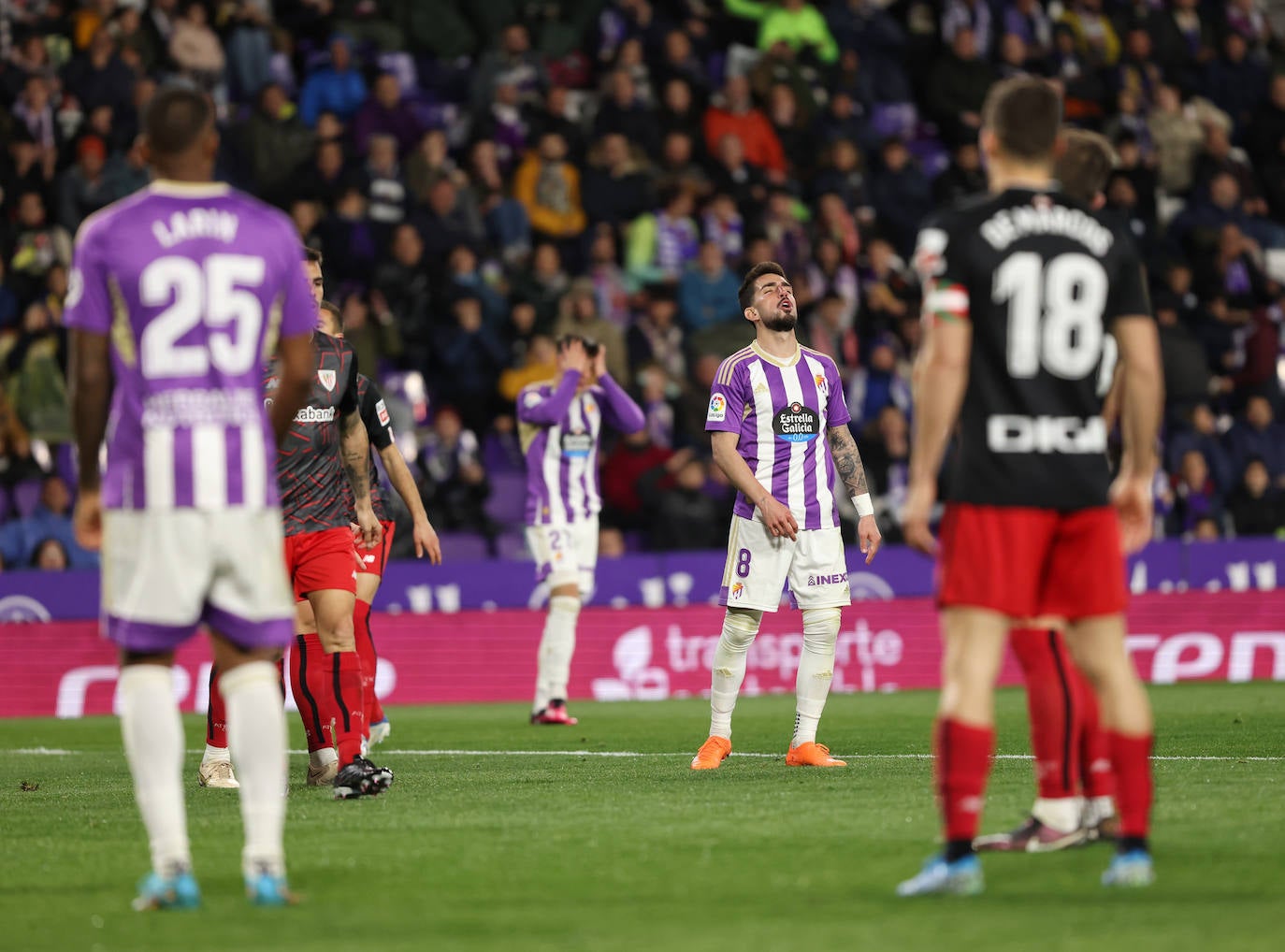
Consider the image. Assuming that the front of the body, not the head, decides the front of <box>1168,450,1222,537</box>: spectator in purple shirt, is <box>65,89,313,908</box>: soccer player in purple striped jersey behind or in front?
in front

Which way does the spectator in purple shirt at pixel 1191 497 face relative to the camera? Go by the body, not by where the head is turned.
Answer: toward the camera

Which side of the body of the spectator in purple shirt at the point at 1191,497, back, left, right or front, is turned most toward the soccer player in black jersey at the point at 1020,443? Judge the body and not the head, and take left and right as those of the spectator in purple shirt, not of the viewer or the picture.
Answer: front

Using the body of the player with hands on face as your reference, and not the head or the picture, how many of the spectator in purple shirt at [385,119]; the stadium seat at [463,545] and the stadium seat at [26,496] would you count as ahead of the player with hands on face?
0

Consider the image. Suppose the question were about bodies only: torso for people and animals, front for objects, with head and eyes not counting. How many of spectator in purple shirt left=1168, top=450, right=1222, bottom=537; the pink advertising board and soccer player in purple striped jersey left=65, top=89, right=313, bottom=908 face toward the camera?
2

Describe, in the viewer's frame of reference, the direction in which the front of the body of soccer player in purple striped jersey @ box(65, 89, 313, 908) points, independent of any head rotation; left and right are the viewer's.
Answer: facing away from the viewer

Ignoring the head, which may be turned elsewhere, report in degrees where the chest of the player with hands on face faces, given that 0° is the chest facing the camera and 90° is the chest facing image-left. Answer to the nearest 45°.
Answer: approximately 315°

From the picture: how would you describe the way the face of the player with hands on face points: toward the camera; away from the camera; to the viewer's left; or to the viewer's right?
toward the camera

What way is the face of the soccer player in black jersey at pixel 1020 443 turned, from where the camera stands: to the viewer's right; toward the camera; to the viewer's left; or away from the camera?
away from the camera

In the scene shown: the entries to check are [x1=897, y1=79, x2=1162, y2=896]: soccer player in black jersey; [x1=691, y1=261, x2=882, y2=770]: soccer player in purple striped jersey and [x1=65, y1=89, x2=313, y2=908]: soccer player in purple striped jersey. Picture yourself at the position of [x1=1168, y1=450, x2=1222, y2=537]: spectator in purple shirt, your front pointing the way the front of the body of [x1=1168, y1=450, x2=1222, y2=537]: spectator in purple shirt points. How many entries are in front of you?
3

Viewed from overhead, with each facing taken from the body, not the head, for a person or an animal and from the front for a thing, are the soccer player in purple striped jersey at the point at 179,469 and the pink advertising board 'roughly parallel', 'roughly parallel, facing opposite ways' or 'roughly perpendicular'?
roughly parallel, facing opposite ways

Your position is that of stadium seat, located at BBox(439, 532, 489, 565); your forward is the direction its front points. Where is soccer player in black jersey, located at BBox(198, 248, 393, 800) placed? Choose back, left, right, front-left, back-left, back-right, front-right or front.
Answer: front

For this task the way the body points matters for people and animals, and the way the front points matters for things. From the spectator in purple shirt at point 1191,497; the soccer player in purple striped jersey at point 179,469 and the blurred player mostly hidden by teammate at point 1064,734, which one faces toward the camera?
the spectator in purple shirt

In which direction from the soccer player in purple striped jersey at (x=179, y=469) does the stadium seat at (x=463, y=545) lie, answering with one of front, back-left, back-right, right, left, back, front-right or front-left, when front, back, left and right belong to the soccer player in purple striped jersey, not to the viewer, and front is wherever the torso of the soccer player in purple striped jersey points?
front

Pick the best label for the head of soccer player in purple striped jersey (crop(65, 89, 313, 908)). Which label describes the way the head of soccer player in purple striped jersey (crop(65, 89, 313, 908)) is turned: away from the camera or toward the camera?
away from the camera

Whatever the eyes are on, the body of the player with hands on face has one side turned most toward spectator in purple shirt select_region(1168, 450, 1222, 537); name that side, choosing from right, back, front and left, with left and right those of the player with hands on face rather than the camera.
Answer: left

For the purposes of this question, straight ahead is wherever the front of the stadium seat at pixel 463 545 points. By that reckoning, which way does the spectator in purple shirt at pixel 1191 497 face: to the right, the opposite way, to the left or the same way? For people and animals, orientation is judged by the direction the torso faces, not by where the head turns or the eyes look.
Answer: the same way

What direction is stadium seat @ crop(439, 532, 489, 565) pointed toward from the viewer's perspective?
toward the camera

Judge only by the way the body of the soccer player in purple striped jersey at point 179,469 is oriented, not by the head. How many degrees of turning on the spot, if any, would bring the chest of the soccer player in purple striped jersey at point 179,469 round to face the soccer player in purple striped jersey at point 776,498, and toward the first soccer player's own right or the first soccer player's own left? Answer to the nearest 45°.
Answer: approximately 45° to the first soccer player's own right
